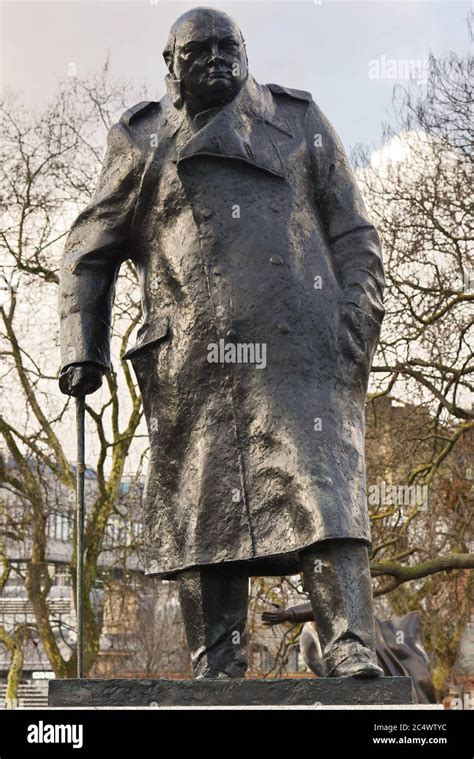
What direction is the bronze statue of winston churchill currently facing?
toward the camera
